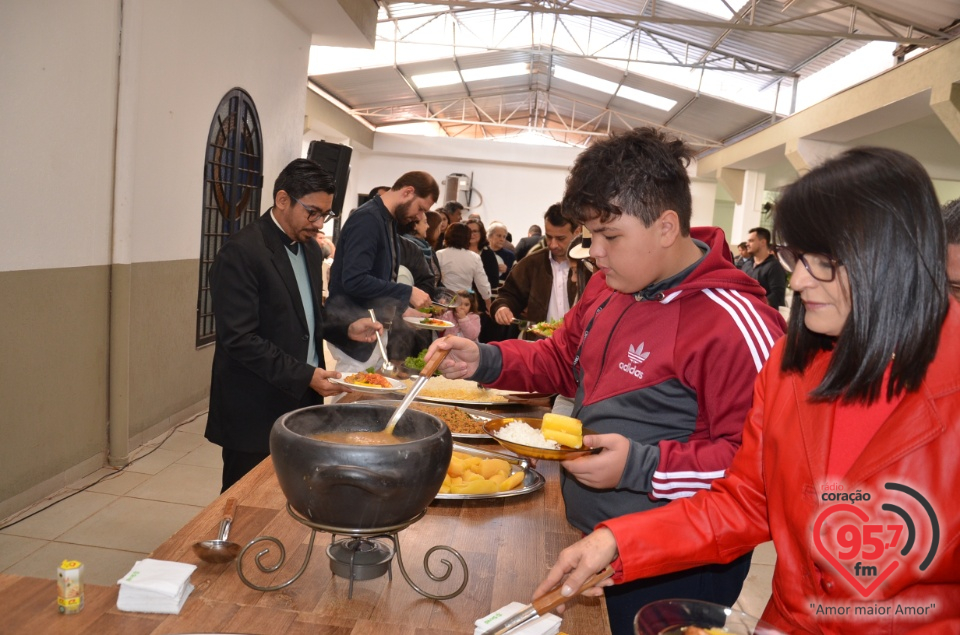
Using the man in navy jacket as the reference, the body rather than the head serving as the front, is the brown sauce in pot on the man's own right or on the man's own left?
on the man's own right

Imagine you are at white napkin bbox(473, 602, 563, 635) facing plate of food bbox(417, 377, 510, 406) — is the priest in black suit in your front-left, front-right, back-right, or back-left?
front-left

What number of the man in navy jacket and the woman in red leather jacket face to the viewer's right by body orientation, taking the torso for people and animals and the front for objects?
1

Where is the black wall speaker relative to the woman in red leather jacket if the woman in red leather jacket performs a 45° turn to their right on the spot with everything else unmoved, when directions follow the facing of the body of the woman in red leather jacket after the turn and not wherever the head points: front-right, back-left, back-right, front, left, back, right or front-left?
front-right

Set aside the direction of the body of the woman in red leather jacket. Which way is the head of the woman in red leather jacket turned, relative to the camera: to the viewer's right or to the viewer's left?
to the viewer's left

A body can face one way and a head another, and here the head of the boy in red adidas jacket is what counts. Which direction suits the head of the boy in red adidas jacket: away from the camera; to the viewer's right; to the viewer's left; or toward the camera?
to the viewer's left

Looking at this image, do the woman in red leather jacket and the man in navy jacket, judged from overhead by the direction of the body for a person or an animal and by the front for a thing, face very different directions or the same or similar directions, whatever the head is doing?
very different directions

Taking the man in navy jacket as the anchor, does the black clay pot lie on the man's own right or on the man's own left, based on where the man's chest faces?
on the man's own right

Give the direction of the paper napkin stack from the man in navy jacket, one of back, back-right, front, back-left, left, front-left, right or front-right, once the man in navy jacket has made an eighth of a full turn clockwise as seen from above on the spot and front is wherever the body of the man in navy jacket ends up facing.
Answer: front-right

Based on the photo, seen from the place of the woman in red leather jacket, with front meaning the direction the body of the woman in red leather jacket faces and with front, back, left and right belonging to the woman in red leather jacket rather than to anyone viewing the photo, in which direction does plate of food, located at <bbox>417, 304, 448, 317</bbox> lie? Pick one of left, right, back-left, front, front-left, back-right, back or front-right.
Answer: right

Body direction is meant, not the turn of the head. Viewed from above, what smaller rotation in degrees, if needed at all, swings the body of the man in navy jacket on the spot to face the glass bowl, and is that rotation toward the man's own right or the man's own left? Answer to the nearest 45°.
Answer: approximately 90° to the man's own right

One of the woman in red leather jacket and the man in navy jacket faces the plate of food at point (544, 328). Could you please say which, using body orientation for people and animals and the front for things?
the man in navy jacket

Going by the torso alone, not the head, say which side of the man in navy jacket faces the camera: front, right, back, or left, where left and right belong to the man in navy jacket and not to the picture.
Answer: right

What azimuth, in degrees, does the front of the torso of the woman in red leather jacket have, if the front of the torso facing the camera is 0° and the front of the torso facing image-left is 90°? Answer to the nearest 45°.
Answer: approximately 45°

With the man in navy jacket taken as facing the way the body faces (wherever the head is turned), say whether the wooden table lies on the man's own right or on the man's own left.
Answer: on the man's own right

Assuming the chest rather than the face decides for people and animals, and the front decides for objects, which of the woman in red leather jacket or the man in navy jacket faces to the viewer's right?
the man in navy jacket
